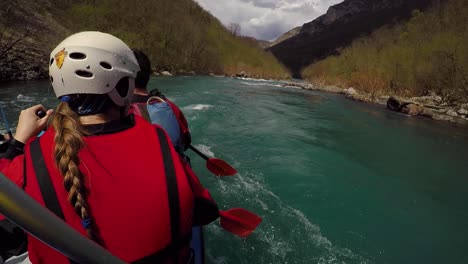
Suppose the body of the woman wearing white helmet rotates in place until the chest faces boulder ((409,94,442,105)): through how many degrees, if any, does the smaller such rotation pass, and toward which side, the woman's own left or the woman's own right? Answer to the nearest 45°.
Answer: approximately 45° to the woman's own right

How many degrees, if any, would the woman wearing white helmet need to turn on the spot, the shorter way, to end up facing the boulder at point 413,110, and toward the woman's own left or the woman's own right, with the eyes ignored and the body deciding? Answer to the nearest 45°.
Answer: approximately 45° to the woman's own right

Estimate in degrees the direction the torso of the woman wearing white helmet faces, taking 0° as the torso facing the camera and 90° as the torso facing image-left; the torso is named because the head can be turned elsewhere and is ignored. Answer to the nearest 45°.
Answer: approximately 180°

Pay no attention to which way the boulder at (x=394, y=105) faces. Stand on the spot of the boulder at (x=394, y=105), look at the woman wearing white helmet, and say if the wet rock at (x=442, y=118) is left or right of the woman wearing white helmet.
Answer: left

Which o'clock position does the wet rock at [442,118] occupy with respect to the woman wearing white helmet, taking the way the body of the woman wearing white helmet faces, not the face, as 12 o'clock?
The wet rock is roughly at 2 o'clock from the woman wearing white helmet.
